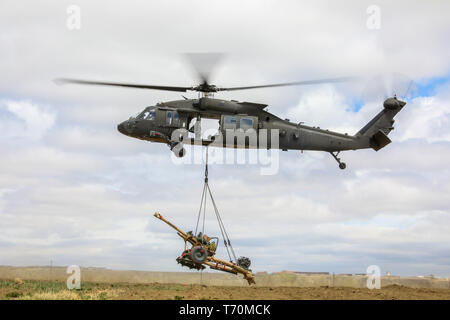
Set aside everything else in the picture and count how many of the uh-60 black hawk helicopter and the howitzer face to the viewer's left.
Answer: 2

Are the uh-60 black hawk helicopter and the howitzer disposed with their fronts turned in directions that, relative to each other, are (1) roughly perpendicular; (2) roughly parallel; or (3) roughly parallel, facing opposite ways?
roughly parallel

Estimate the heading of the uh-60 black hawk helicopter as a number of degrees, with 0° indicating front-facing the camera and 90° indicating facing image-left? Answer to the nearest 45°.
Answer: approximately 90°

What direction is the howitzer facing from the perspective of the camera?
to the viewer's left
